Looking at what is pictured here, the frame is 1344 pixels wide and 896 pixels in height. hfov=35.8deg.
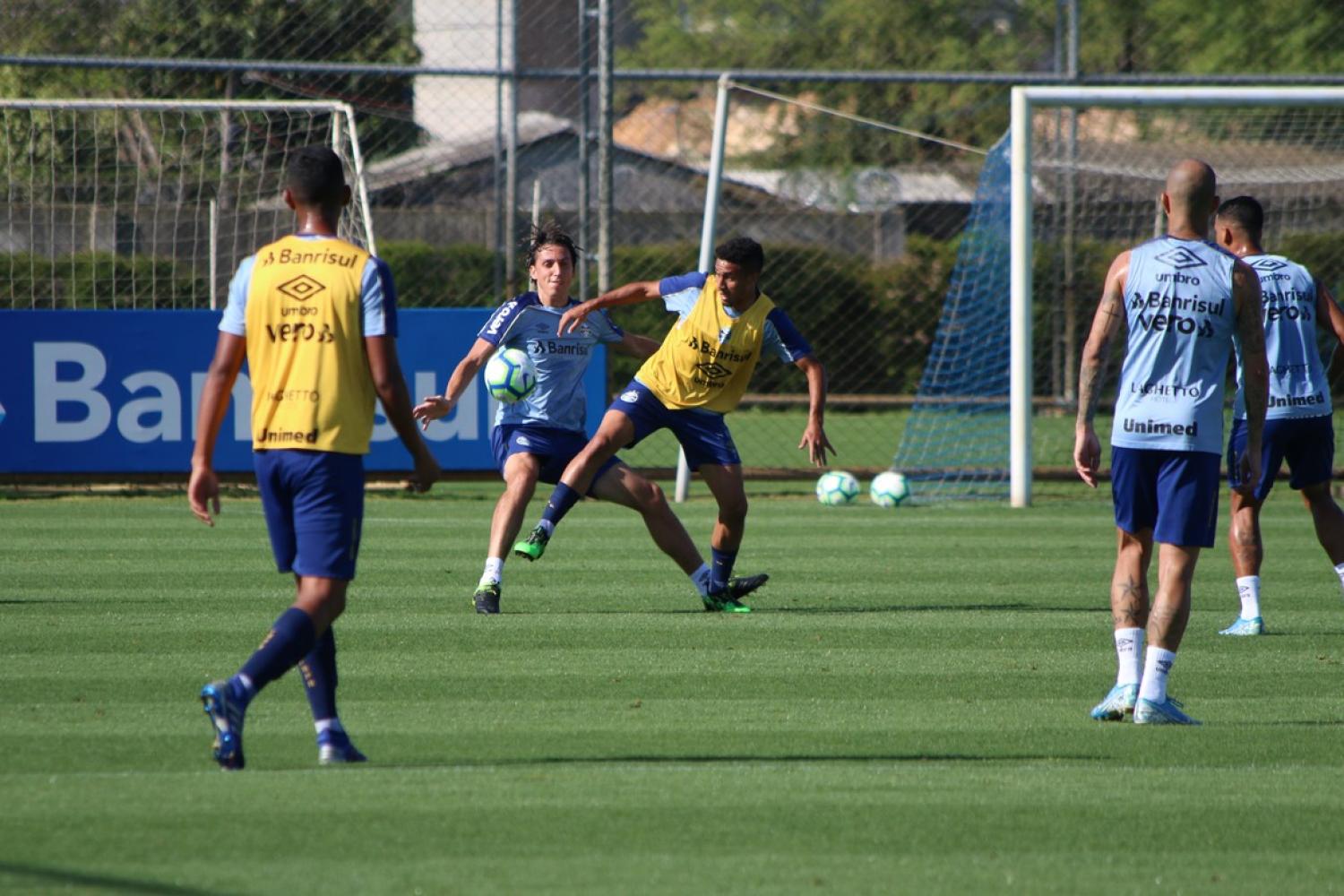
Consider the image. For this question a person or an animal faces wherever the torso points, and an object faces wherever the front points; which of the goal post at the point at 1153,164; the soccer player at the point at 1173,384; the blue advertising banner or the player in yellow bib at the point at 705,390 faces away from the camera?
the soccer player

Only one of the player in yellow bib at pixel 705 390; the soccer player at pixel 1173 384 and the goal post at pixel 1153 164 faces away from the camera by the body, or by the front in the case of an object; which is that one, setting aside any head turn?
the soccer player

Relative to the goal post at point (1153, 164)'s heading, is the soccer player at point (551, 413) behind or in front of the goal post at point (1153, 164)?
in front

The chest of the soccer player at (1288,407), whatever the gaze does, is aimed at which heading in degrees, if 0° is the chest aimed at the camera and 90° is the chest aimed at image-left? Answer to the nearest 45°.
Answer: approximately 135°

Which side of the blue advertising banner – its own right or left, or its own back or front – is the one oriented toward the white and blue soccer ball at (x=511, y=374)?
front

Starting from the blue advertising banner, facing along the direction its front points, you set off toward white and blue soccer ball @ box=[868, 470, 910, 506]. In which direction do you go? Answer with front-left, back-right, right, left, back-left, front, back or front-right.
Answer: left

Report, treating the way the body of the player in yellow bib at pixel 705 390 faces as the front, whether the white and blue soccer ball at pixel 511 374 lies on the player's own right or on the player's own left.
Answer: on the player's own right

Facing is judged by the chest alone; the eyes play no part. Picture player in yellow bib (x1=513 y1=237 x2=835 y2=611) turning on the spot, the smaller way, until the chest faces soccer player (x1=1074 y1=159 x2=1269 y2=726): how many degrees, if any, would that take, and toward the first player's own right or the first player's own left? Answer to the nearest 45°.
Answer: approximately 45° to the first player's own left

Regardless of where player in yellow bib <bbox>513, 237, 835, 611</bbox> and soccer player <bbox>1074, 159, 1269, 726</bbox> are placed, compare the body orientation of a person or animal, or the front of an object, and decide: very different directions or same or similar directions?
very different directions

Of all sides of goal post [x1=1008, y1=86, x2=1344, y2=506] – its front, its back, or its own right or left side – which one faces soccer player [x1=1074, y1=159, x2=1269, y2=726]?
front

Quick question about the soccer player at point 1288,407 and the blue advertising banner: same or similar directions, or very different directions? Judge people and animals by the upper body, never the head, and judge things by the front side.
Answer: very different directions

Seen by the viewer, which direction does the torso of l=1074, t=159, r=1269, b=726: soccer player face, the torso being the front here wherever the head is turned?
away from the camera

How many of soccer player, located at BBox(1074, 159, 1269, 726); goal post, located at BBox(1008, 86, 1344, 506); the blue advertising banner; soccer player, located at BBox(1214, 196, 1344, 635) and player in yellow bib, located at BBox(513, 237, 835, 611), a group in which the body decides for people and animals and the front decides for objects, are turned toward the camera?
3
